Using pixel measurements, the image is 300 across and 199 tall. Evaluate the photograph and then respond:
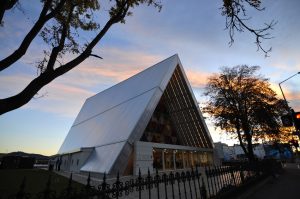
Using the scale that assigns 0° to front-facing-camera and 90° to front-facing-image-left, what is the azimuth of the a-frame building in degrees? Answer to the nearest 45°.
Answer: approximately 315°

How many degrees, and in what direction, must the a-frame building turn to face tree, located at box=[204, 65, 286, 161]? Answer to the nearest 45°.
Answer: approximately 45° to its left
